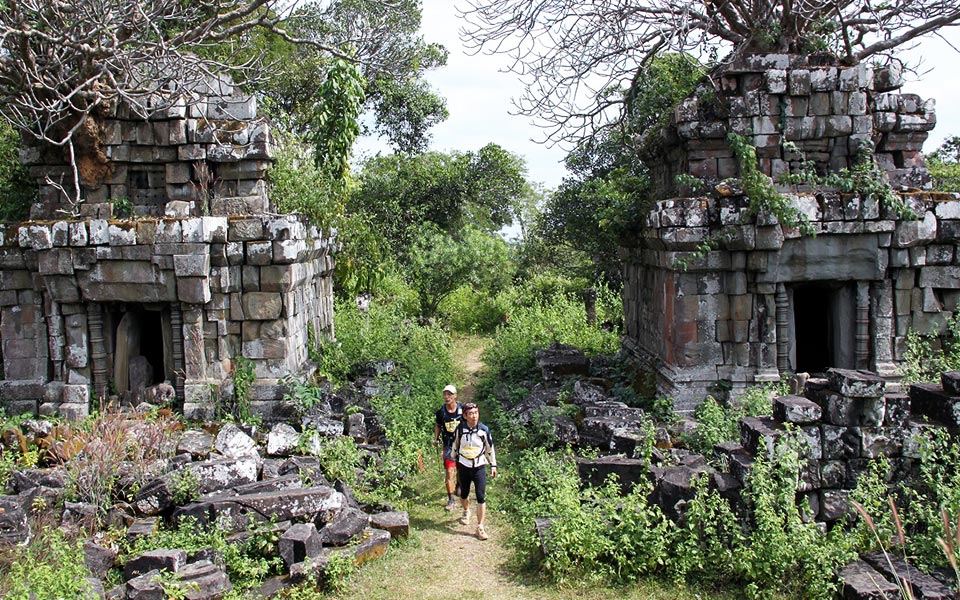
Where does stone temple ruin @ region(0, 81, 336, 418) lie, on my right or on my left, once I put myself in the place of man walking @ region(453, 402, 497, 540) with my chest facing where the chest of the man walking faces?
on my right

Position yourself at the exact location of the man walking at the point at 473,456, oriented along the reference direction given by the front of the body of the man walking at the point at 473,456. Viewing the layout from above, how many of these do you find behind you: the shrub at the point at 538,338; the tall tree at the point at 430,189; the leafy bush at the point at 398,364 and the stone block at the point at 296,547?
3

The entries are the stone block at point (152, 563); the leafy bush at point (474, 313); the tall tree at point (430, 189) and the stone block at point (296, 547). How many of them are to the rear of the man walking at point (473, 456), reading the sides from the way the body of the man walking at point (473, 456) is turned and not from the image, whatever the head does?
2

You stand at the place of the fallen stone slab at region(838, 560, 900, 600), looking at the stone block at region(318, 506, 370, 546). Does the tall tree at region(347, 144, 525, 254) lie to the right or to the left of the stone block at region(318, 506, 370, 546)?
right

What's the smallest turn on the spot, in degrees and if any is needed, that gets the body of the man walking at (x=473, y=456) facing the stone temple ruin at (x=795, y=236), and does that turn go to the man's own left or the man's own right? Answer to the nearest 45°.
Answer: approximately 135° to the man's own left

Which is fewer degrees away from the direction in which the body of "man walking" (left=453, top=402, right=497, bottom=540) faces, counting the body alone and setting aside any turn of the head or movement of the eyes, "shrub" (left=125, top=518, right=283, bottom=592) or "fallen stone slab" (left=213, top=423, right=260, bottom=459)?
the shrub

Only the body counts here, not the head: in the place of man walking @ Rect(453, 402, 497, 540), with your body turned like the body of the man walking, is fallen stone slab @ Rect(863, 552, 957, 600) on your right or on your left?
on your left

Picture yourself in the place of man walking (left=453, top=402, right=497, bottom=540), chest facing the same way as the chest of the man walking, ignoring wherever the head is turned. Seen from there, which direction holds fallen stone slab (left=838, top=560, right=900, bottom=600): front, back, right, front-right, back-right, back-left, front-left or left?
front-left

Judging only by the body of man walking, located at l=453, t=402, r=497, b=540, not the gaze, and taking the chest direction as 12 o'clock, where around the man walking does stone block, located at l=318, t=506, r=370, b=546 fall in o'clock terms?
The stone block is roughly at 2 o'clock from the man walking.

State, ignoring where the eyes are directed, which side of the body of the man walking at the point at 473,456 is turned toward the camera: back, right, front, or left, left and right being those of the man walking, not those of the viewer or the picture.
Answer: front

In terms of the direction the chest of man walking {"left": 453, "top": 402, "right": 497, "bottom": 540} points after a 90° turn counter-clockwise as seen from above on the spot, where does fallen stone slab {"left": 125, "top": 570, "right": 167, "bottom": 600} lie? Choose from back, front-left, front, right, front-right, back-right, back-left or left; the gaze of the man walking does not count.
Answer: back-right

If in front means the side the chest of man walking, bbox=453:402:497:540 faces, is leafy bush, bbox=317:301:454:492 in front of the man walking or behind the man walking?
behind

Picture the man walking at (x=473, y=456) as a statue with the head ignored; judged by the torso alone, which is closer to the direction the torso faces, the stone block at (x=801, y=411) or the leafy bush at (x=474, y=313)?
the stone block

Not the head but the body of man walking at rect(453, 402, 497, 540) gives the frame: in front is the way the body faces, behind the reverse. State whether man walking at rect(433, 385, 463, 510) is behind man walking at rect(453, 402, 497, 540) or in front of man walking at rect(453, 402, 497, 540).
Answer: behind
